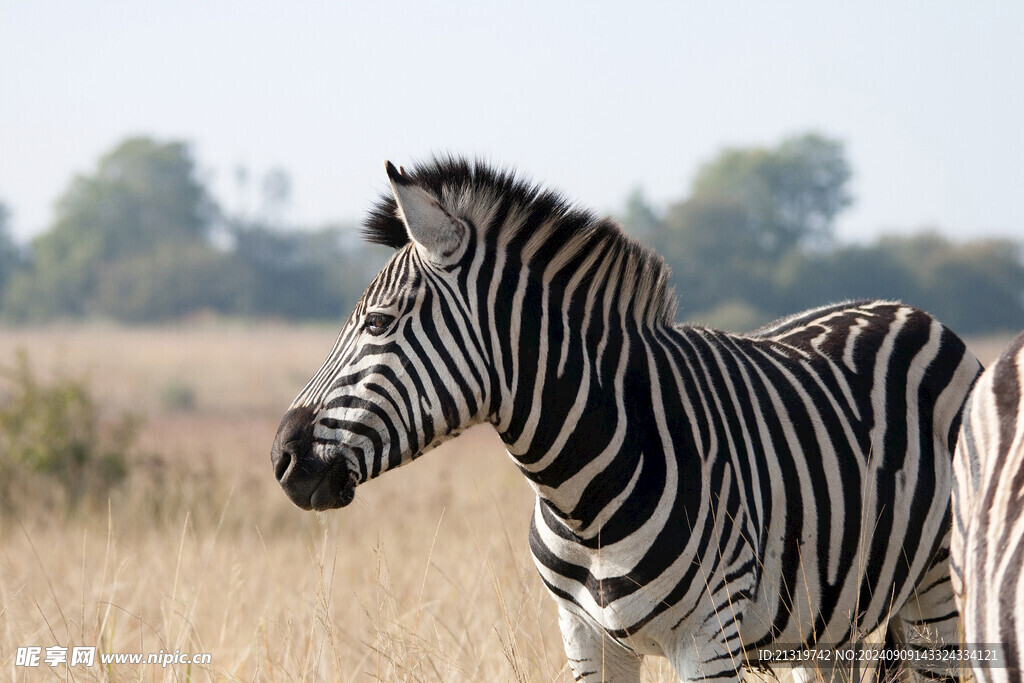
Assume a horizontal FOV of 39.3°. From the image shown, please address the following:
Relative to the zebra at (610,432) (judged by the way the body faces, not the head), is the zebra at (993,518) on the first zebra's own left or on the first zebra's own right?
on the first zebra's own left

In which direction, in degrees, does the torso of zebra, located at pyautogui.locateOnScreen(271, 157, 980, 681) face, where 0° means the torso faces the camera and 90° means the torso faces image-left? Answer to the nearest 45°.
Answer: approximately 45°

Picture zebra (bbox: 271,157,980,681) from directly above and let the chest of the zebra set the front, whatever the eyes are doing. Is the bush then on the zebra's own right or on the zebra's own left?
on the zebra's own right
